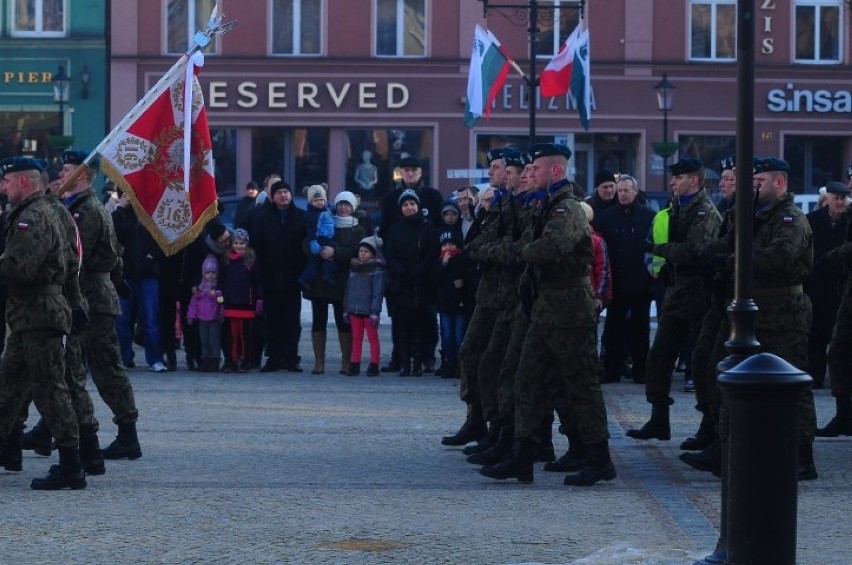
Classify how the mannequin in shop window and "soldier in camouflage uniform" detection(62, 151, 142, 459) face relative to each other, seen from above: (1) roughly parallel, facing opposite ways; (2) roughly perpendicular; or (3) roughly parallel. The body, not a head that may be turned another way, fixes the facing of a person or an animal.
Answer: roughly perpendicular

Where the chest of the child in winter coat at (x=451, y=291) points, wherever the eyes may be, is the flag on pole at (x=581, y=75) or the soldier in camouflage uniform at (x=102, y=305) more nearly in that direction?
the soldier in camouflage uniform

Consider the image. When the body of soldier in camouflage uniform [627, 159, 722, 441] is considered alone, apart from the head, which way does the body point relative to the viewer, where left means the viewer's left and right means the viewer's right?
facing to the left of the viewer

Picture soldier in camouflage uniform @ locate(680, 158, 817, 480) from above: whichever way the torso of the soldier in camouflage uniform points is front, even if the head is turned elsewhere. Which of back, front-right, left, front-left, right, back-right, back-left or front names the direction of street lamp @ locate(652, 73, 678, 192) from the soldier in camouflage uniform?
right

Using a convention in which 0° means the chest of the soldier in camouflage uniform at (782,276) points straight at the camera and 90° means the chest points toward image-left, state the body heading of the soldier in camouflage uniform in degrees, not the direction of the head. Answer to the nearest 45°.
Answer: approximately 90°

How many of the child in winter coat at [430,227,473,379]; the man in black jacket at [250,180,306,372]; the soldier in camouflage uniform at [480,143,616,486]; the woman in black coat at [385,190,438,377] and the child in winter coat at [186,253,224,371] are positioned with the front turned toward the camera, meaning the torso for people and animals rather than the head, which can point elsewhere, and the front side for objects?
4

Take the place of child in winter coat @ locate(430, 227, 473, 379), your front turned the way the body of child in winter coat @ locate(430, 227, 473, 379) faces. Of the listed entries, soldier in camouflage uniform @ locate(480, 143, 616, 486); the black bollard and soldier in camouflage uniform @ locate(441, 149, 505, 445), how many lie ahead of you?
3

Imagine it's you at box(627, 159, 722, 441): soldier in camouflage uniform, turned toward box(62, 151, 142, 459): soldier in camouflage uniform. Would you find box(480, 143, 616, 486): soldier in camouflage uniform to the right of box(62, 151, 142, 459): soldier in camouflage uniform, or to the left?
left

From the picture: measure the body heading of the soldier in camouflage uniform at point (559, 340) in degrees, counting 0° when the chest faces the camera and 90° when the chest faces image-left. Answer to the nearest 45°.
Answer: approximately 90°

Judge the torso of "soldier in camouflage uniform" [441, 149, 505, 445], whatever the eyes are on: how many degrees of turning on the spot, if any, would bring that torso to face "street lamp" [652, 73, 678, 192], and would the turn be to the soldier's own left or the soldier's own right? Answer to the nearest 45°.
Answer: approximately 90° to the soldier's own right

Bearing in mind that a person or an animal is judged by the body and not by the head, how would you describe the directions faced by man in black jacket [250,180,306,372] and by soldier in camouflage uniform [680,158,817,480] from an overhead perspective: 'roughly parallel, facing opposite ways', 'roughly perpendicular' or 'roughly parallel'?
roughly perpendicular

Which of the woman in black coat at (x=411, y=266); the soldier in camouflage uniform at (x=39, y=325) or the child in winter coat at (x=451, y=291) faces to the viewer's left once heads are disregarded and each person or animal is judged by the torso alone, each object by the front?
the soldier in camouflage uniform

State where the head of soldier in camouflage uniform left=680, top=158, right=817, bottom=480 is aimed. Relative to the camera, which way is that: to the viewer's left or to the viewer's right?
to the viewer's left
